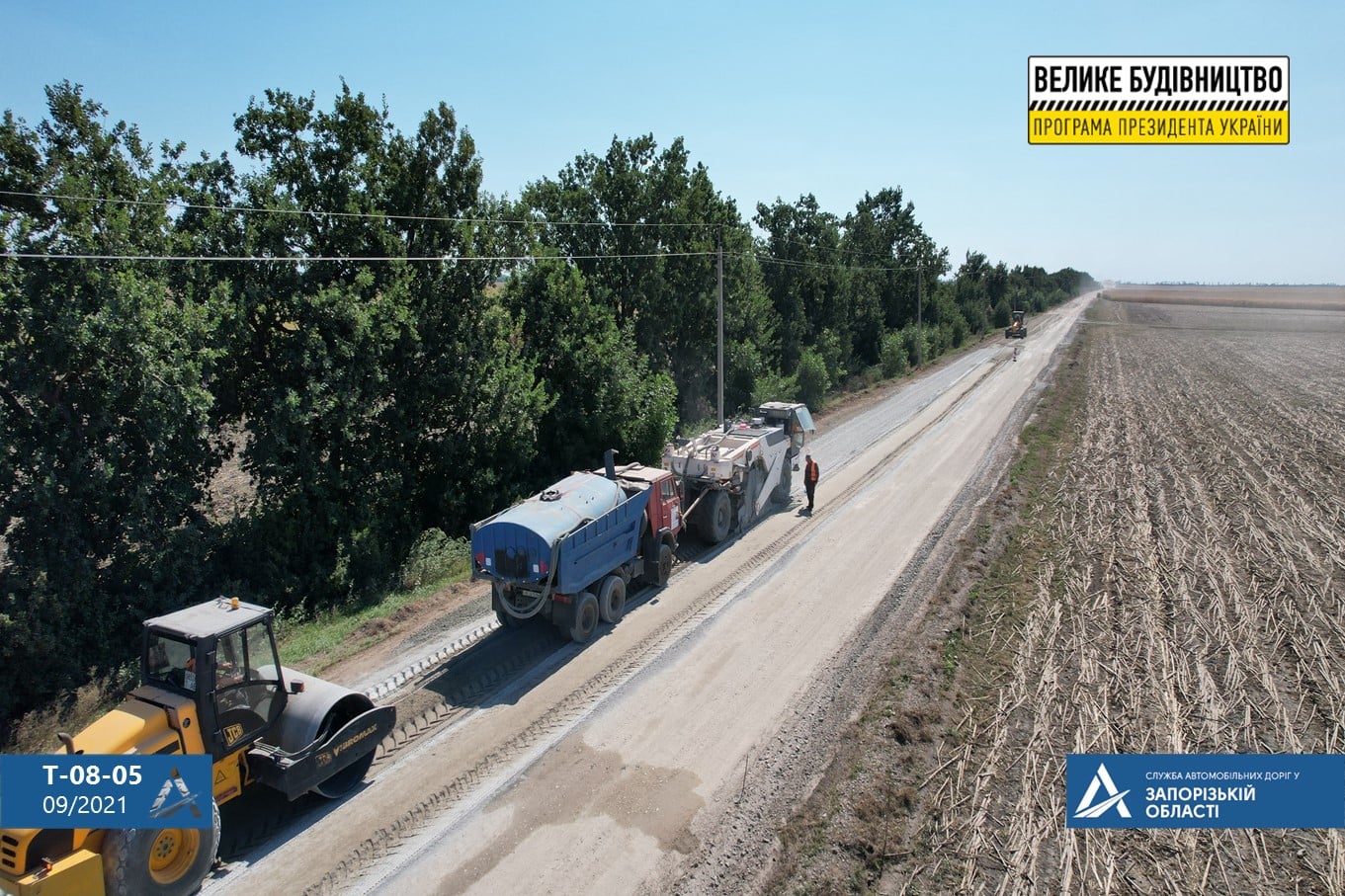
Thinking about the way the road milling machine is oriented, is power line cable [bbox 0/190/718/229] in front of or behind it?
behind

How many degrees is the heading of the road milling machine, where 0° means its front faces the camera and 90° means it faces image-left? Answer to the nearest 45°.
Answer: approximately 225°
